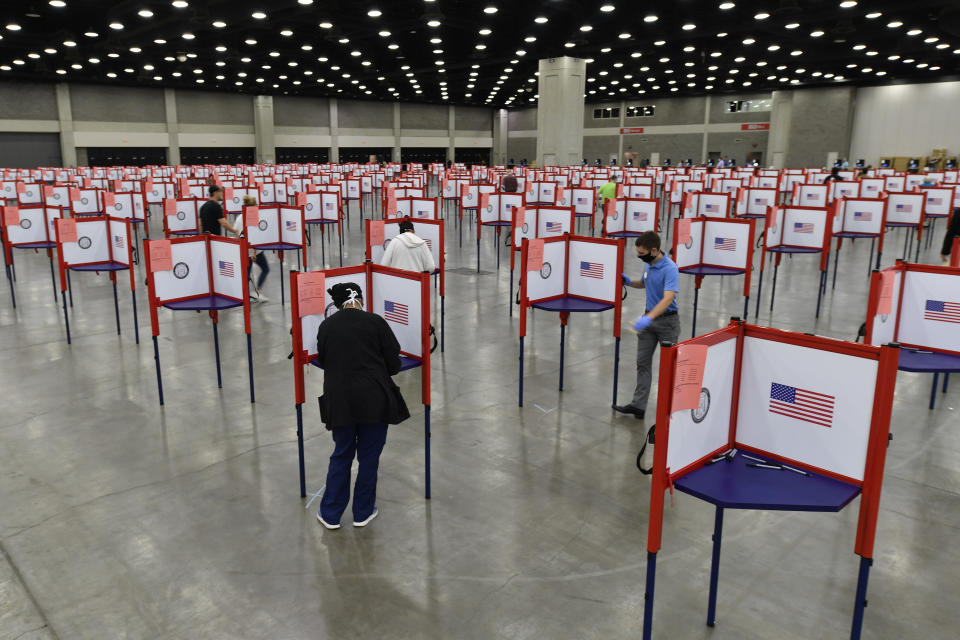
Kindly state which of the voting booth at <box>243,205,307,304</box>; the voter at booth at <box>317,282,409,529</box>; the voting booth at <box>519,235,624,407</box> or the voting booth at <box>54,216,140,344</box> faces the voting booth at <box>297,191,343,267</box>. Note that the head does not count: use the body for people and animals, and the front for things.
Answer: the voter at booth

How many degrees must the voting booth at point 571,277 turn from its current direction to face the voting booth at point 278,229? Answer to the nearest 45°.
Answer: approximately 135° to its right

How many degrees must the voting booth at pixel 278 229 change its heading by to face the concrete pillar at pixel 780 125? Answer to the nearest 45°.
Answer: approximately 135° to its left

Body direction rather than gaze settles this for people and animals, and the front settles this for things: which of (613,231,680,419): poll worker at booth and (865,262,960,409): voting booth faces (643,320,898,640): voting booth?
(865,262,960,409): voting booth

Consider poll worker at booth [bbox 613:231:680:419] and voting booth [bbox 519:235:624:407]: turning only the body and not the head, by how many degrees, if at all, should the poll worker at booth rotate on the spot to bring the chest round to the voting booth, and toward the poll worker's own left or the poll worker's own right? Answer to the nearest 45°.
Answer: approximately 45° to the poll worker's own right

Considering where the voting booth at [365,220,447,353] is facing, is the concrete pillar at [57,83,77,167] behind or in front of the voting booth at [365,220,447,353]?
behind

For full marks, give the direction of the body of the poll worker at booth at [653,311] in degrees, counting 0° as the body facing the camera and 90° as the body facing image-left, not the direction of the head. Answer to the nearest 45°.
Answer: approximately 90°

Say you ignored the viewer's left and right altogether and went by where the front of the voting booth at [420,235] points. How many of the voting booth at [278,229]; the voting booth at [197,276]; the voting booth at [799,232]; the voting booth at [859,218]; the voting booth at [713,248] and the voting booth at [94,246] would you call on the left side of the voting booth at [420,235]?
3

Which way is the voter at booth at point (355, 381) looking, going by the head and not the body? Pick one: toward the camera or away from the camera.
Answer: away from the camera

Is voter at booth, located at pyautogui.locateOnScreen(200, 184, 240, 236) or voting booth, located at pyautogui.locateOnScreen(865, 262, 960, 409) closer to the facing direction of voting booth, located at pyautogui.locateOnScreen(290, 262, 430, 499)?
the voting booth

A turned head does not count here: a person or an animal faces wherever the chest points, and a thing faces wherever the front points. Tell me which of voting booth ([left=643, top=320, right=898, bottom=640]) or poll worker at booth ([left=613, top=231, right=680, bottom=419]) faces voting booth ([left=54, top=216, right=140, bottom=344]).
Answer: the poll worker at booth

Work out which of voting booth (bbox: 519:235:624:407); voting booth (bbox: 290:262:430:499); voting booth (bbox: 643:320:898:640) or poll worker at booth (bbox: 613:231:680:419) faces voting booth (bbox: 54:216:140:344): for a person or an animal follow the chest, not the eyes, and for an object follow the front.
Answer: the poll worker at booth

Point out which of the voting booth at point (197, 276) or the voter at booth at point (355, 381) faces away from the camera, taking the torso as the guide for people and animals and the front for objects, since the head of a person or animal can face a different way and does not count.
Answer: the voter at booth

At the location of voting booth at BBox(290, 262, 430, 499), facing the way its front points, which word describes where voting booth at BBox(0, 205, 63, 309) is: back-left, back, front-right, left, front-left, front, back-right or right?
back-right

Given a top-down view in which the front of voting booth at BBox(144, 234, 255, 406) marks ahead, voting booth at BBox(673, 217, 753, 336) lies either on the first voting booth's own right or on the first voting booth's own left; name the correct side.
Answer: on the first voting booth's own left

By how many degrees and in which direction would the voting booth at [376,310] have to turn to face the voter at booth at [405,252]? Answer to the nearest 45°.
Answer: approximately 180°

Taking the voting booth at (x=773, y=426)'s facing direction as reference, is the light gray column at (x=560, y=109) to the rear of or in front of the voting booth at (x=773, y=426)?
to the rear
